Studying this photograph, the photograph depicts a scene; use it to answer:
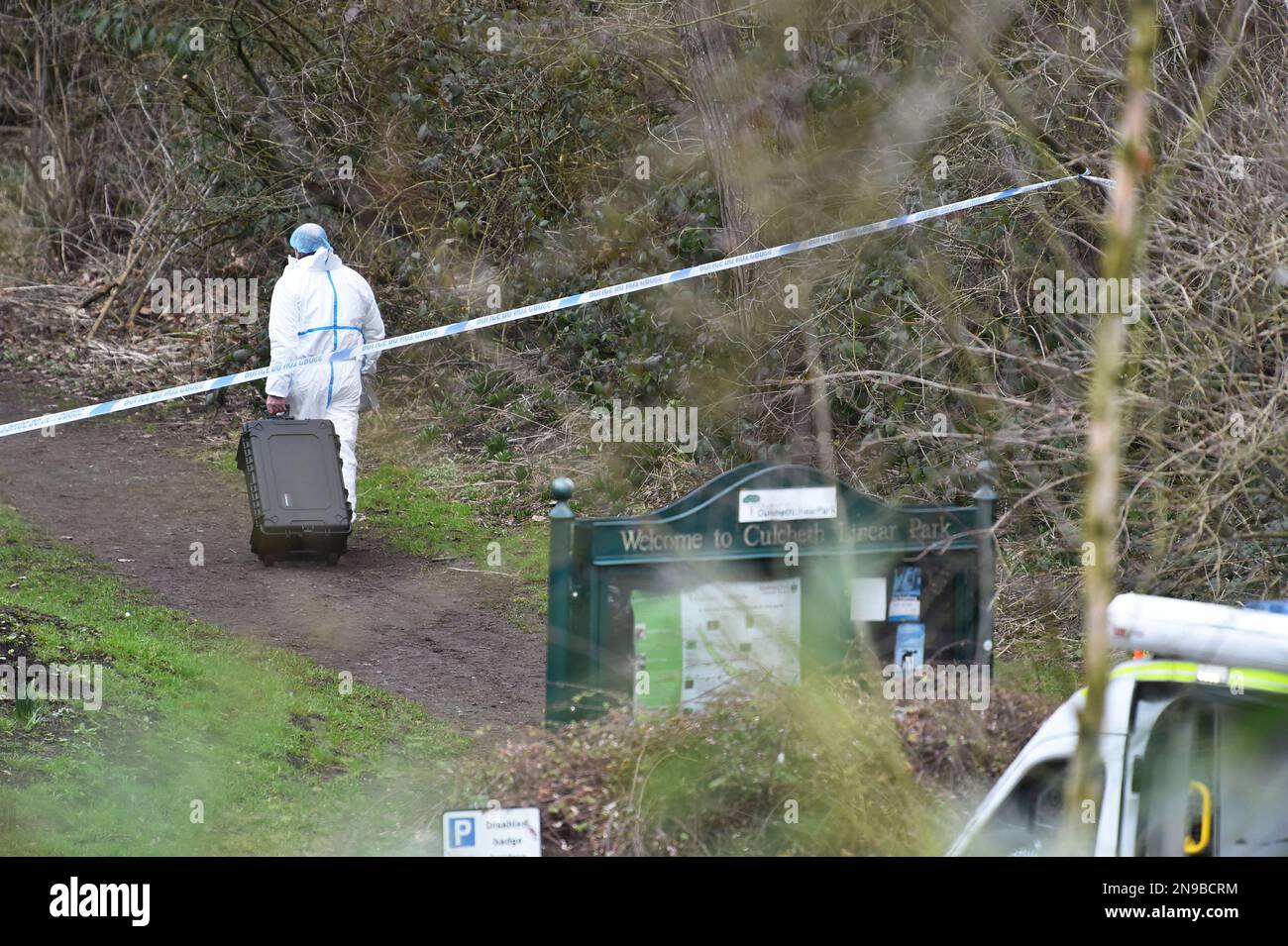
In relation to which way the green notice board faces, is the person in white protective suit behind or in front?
behind

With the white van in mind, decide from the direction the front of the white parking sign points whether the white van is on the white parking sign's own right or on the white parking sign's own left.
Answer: on the white parking sign's own left

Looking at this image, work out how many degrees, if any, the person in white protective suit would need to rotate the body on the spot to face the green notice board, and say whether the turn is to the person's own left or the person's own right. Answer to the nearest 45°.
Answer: approximately 180°

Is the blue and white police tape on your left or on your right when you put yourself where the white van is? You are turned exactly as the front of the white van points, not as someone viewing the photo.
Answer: on your right

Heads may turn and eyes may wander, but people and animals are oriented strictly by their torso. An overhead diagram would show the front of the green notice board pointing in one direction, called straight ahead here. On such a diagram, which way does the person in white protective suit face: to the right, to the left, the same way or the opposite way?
the opposite way

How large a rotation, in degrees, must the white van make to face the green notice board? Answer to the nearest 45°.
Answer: approximately 45° to its right

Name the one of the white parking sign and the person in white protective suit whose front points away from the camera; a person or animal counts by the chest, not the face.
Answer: the person in white protective suit

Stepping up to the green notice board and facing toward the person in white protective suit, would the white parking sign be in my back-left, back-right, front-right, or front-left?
back-left

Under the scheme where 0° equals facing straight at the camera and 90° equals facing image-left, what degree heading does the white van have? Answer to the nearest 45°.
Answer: approximately 90°

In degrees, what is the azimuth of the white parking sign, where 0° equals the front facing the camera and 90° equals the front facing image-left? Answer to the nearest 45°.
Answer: approximately 0°

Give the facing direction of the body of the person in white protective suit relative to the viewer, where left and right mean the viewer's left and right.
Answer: facing away from the viewer

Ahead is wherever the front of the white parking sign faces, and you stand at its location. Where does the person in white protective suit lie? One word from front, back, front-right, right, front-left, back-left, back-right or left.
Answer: back
